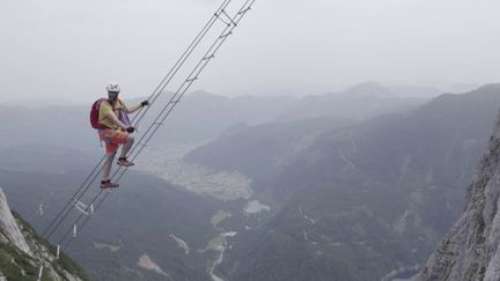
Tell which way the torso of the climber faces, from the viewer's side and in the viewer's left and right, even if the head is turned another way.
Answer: facing the viewer and to the right of the viewer
